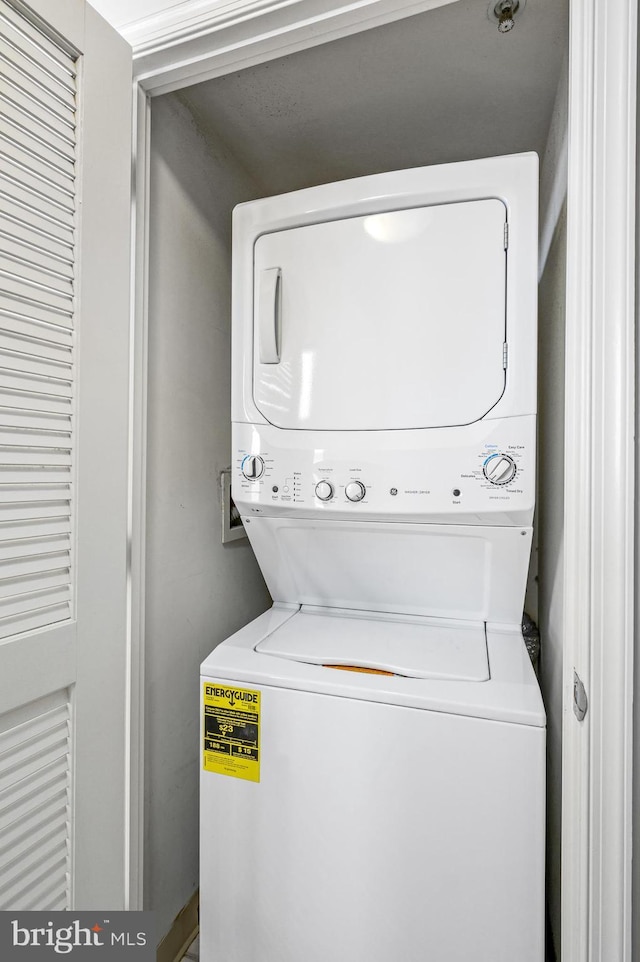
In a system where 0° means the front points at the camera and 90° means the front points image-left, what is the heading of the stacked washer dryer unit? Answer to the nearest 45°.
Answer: approximately 0°

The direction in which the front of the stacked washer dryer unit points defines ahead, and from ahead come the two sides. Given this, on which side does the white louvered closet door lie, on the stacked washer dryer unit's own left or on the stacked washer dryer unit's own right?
on the stacked washer dryer unit's own right
